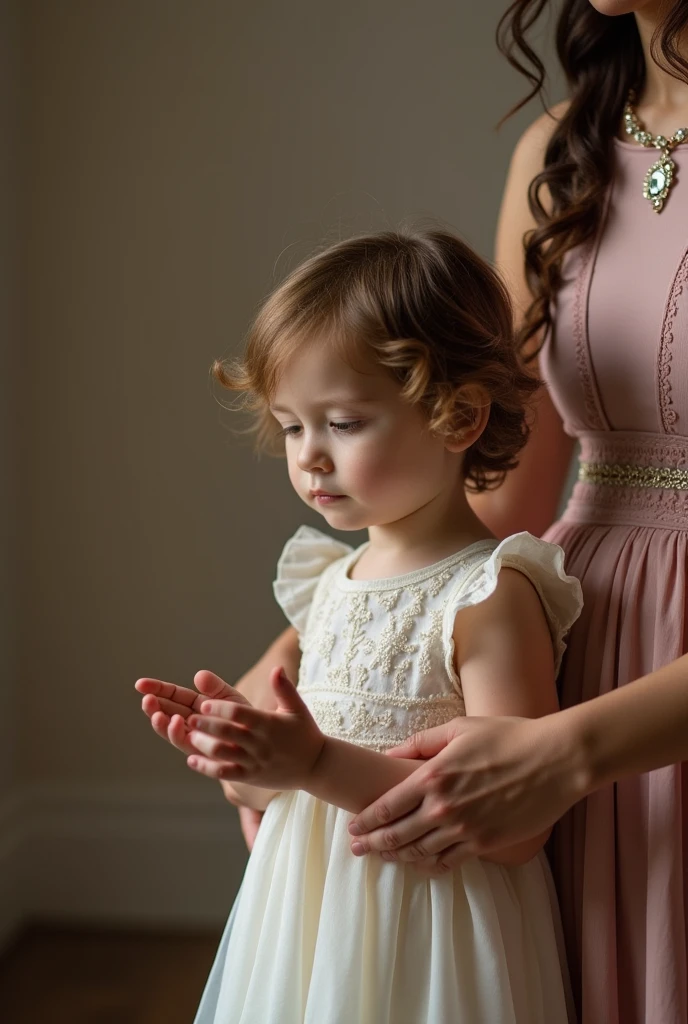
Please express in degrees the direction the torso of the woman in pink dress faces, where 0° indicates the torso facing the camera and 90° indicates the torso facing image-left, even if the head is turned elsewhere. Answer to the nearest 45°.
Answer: approximately 45°

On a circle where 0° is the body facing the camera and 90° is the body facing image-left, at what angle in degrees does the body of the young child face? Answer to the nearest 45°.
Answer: approximately 45°
